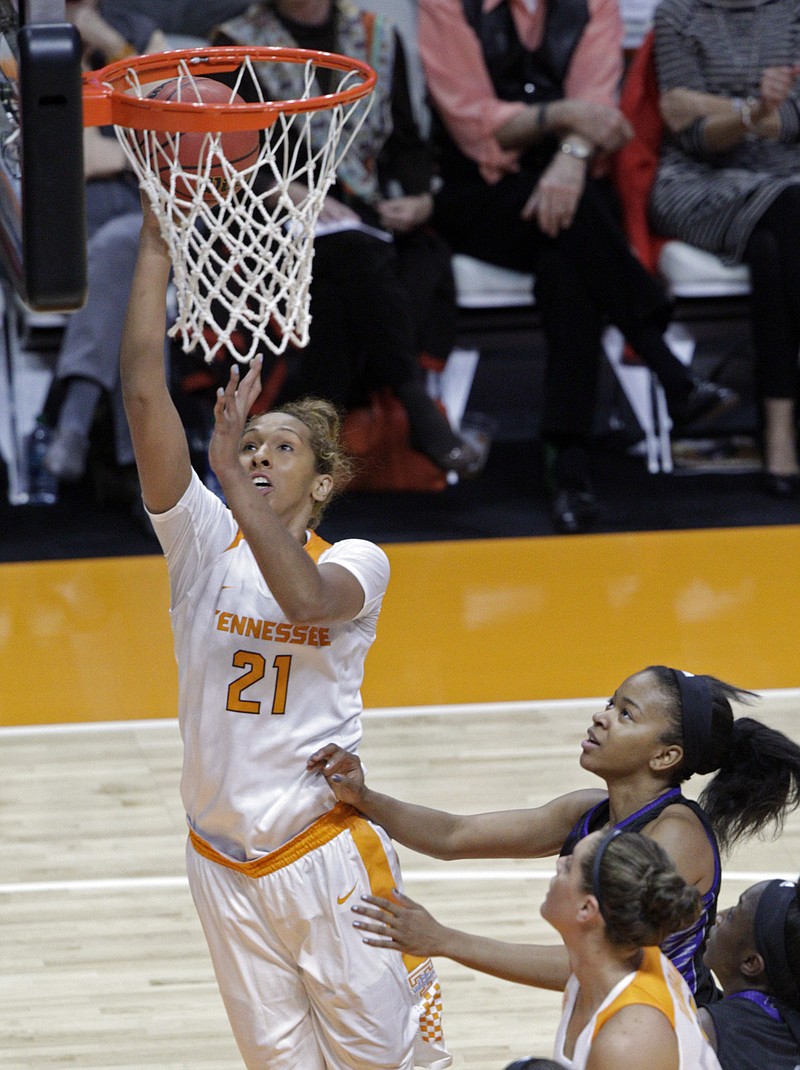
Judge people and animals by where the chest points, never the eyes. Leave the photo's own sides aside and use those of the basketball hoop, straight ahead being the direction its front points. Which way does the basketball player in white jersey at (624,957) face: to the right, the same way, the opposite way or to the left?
the opposite way

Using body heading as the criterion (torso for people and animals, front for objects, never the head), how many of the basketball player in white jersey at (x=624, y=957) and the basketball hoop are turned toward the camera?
0

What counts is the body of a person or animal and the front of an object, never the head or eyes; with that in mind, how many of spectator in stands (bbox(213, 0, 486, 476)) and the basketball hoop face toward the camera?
1

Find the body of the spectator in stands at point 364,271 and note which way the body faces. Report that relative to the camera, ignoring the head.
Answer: toward the camera

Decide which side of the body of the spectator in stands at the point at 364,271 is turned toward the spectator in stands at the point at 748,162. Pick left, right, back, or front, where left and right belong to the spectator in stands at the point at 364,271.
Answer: left

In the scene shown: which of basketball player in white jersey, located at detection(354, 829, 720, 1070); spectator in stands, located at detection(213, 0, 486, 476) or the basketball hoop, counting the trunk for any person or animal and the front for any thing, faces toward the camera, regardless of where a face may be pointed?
the spectator in stands

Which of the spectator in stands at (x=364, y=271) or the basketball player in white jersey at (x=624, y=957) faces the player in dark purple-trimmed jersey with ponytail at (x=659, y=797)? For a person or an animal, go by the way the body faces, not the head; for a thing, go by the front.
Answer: the spectator in stands

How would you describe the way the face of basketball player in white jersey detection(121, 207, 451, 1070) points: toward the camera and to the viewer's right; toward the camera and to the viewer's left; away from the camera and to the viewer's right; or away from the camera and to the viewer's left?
toward the camera and to the viewer's left

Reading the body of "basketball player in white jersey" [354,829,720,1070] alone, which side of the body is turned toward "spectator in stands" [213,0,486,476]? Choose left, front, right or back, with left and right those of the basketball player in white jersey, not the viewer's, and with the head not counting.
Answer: right

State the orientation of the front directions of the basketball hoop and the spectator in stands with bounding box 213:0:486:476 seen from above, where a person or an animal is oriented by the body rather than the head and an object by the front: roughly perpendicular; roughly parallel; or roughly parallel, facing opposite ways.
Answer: roughly perpendicular

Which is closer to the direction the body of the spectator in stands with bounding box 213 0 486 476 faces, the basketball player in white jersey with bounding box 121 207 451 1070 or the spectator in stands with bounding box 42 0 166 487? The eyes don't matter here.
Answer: the basketball player in white jersey

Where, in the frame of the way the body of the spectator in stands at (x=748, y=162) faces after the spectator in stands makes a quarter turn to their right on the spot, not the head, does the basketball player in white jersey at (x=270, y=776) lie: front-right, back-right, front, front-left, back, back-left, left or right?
front-left

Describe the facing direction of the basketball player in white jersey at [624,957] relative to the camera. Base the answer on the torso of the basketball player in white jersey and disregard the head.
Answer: to the viewer's left

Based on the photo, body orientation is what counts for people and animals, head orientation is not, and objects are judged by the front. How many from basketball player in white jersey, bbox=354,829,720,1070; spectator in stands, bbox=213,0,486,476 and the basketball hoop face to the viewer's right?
1

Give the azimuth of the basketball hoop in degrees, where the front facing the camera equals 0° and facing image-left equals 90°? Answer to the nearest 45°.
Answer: approximately 270°
